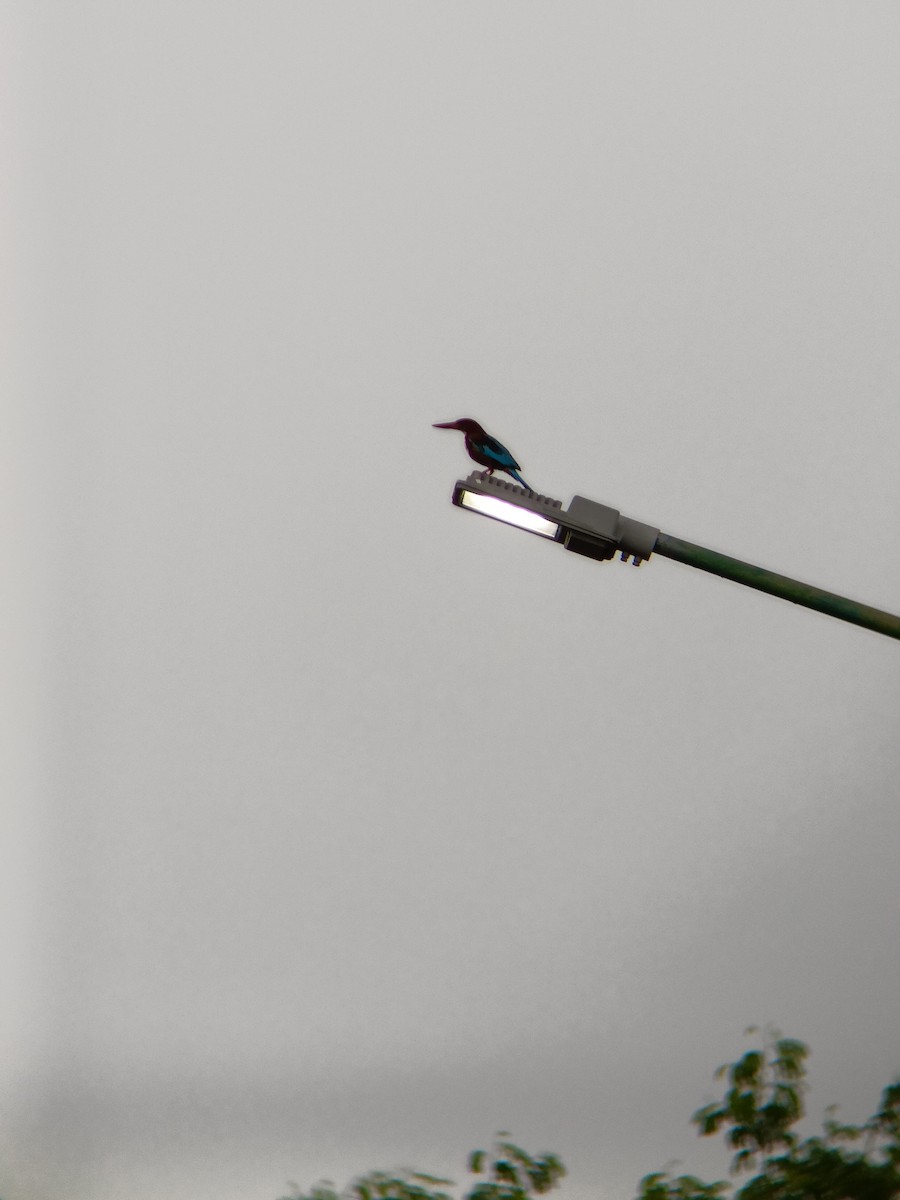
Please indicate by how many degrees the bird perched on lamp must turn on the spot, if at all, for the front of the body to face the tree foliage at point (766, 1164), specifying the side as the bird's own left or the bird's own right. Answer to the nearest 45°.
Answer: approximately 90° to the bird's own right

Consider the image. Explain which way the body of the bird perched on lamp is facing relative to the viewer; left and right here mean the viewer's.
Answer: facing to the left of the viewer

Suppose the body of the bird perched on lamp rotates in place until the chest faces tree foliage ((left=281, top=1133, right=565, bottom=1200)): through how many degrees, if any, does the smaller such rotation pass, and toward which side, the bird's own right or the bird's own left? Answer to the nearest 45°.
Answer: approximately 90° to the bird's own right
